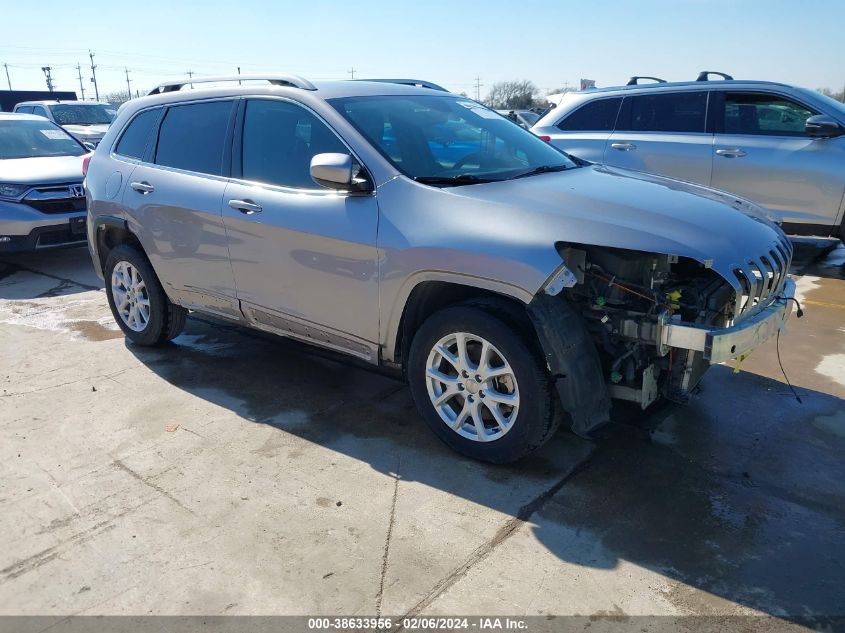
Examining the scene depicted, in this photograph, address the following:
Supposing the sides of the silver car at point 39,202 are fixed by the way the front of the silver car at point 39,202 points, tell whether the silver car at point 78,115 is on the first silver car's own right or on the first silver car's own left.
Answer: on the first silver car's own left

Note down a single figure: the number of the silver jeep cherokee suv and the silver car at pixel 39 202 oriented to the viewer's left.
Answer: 0

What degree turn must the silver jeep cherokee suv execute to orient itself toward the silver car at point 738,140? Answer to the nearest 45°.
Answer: approximately 90° to its left

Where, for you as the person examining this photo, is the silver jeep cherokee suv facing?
facing the viewer and to the right of the viewer

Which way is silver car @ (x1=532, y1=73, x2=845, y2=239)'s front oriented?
to the viewer's right

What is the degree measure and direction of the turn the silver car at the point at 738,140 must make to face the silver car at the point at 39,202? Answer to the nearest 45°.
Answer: approximately 180°

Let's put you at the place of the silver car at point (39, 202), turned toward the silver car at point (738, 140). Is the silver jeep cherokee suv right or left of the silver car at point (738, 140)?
right

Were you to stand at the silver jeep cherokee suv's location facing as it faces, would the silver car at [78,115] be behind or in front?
behind

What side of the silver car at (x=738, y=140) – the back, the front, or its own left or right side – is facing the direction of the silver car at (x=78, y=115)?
back

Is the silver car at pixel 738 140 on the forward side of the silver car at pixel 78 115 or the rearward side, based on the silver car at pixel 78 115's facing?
on the forward side

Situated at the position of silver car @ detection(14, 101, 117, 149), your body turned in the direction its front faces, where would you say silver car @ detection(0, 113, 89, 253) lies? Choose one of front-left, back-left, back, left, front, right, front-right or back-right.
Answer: front-right
